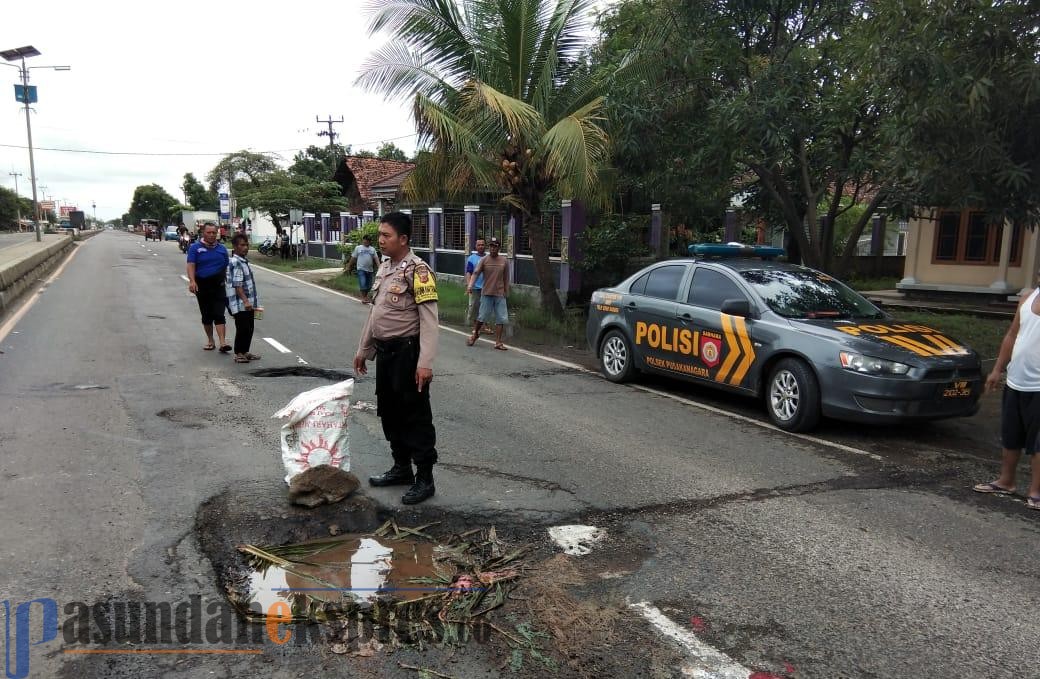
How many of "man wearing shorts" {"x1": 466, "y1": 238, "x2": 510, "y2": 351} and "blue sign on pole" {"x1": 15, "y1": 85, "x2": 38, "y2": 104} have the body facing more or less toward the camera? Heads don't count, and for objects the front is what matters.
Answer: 2

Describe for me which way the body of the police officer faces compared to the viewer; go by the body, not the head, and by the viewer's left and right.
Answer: facing the viewer and to the left of the viewer

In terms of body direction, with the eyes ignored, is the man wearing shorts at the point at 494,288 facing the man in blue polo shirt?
no

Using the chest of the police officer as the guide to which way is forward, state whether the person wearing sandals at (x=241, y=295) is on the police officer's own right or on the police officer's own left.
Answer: on the police officer's own right

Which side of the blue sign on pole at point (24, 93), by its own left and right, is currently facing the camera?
front

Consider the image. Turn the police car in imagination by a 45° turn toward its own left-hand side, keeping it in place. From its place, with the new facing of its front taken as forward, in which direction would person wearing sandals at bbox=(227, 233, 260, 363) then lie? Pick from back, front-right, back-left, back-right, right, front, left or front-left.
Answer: back

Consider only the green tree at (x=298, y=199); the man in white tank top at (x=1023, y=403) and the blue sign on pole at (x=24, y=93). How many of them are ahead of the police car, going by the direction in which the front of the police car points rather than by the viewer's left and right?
1

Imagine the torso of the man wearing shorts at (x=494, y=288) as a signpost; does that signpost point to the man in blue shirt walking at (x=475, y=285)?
no

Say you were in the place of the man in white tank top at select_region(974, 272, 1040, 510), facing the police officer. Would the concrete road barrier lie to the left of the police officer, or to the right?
right

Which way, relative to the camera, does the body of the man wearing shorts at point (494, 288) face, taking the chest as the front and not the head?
toward the camera

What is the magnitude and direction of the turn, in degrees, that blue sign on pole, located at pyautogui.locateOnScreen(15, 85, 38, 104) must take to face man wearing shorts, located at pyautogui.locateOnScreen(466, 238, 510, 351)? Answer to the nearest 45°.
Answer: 0° — it already faces them

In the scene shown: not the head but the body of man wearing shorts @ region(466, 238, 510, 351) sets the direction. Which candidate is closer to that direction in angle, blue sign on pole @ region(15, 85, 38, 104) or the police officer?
the police officer

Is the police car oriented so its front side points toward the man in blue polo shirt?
no

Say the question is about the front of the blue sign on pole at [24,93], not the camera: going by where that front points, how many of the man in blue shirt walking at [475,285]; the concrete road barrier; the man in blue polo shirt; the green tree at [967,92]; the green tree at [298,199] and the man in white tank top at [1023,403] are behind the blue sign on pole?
0

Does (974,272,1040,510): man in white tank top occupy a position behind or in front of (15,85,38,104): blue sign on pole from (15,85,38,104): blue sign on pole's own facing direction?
in front

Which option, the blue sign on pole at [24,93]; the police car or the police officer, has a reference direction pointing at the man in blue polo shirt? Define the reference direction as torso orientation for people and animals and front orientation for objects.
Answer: the blue sign on pole

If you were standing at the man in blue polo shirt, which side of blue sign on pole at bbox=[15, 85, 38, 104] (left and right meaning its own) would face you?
front

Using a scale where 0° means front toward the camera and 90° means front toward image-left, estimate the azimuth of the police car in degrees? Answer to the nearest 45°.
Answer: approximately 315°
